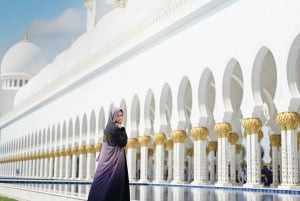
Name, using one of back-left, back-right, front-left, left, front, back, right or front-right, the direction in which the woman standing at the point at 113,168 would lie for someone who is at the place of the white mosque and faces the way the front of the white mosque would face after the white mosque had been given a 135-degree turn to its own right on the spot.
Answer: back

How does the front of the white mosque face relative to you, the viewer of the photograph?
facing the viewer and to the left of the viewer
